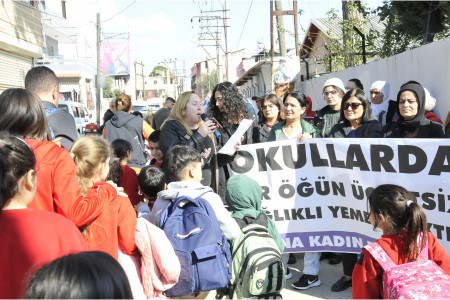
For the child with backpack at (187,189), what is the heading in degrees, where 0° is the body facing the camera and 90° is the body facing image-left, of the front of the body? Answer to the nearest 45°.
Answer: approximately 225°

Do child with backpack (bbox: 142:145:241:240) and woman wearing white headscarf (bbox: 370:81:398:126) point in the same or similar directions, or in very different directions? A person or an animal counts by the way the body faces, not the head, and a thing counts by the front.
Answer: very different directions

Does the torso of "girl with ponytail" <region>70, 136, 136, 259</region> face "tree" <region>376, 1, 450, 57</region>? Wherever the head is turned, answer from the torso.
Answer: yes

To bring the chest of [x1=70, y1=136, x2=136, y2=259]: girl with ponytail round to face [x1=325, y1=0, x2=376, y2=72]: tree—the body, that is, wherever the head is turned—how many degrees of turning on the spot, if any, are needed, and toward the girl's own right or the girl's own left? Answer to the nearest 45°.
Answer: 0° — they already face it

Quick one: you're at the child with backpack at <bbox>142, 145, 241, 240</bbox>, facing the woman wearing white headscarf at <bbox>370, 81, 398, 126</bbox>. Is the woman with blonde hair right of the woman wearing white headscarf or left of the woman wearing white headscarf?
left

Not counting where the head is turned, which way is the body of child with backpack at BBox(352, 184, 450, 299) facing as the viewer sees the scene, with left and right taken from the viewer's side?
facing away from the viewer and to the left of the viewer

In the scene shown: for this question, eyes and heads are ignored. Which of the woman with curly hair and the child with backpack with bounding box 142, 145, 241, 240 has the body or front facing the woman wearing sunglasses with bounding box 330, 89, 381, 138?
the child with backpack

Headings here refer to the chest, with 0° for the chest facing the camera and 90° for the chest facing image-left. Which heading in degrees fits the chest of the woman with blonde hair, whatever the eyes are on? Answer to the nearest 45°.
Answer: approximately 315°

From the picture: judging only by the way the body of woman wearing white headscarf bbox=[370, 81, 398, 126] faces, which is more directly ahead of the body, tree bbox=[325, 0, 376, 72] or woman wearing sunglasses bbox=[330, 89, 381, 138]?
the woman wearing sunglasses

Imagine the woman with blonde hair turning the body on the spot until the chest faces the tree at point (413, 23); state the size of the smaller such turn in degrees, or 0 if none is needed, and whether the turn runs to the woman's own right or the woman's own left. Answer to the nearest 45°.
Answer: approximately 90° to the woman's own left

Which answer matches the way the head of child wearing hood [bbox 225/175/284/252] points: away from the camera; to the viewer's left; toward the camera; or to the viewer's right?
away from the camera

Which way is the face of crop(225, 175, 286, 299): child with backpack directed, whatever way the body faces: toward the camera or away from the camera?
away from the camera
